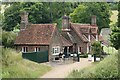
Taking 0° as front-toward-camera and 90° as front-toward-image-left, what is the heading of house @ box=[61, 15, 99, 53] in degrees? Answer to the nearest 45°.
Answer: approximately 315°

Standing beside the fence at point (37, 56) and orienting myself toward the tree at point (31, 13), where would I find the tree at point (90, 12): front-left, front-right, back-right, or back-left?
front-right

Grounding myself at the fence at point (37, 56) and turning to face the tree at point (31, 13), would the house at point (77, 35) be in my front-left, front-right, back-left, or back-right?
front-right

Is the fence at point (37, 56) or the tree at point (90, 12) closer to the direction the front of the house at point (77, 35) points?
the fence

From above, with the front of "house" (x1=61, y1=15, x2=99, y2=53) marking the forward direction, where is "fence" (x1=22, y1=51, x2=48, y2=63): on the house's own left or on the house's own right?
on the house's own right

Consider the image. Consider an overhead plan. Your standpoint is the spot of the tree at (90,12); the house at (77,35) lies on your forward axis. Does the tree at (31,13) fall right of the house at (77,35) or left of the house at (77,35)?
right

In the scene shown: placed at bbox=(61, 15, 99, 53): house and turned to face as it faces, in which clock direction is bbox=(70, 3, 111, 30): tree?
The tree is roughly at 8 o'clock from the house.

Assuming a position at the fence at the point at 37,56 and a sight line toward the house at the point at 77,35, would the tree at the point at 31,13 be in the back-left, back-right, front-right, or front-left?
front-left

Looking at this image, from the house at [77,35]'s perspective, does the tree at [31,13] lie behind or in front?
behind

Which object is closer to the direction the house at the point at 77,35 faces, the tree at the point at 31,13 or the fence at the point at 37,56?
the fence
